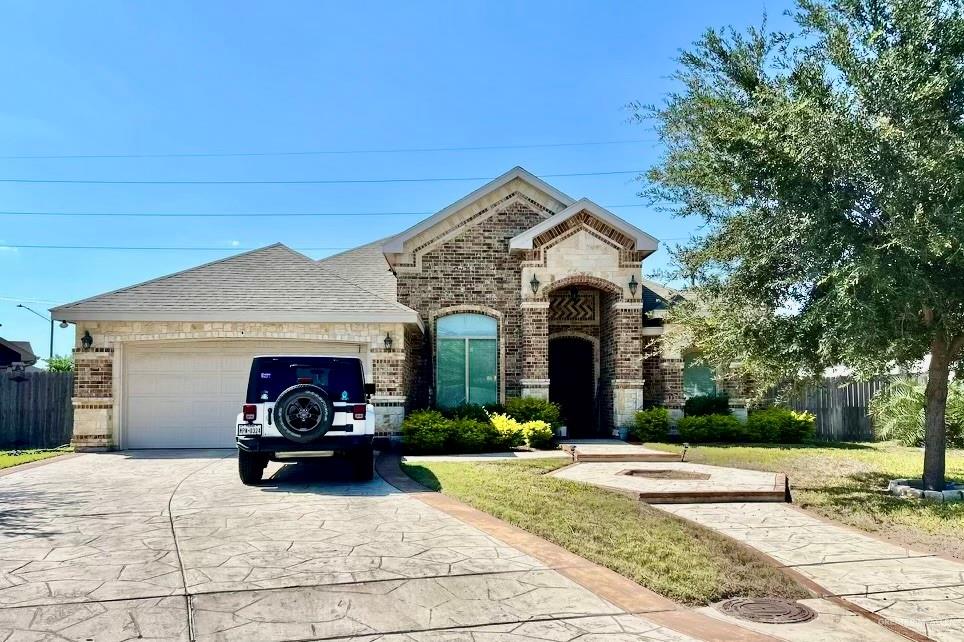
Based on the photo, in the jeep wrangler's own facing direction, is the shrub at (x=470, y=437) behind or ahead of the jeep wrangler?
ahead

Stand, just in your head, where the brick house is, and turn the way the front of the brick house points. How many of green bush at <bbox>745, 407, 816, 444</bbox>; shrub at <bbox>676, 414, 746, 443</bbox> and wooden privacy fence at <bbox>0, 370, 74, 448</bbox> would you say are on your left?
2

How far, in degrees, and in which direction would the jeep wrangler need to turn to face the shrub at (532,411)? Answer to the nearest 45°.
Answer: approximately 45° to its right

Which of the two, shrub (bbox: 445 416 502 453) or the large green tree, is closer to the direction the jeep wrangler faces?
the shrub

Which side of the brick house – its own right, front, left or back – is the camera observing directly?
front

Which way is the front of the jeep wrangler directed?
away from the camera

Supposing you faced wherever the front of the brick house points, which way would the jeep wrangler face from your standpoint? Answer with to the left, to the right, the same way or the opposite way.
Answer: the opposite way

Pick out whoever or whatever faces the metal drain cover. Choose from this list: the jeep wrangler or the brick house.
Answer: the brick house

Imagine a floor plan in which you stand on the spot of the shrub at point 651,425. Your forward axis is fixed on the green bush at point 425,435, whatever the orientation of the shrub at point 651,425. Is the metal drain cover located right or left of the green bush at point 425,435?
left

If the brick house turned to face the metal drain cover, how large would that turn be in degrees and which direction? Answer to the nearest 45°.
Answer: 0° — it already faces it

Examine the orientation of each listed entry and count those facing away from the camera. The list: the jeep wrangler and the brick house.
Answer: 1

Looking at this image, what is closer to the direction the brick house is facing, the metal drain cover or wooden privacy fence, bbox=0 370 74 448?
the metal drain cover

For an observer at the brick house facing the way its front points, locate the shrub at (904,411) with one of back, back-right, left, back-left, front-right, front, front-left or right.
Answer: left
